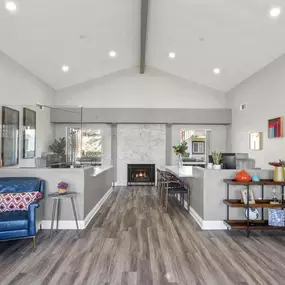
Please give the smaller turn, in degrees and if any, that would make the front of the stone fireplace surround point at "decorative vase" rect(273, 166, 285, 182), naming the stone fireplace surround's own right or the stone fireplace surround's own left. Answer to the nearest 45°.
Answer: approximately 45° to the stone fireplace surround's own left

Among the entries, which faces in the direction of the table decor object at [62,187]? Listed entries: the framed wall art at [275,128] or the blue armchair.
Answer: the framed wall art

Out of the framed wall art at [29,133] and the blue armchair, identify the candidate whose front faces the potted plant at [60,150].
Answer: the framed wall art

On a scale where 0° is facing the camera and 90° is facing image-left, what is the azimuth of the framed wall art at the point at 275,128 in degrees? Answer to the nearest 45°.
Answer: approximately 45°

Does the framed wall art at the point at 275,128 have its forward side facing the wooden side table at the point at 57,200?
yes

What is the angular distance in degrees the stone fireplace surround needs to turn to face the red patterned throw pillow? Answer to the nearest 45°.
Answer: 0° — it already faces it

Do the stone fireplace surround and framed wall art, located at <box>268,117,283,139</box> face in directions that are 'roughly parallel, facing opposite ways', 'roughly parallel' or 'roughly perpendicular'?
roughly perpendicular
